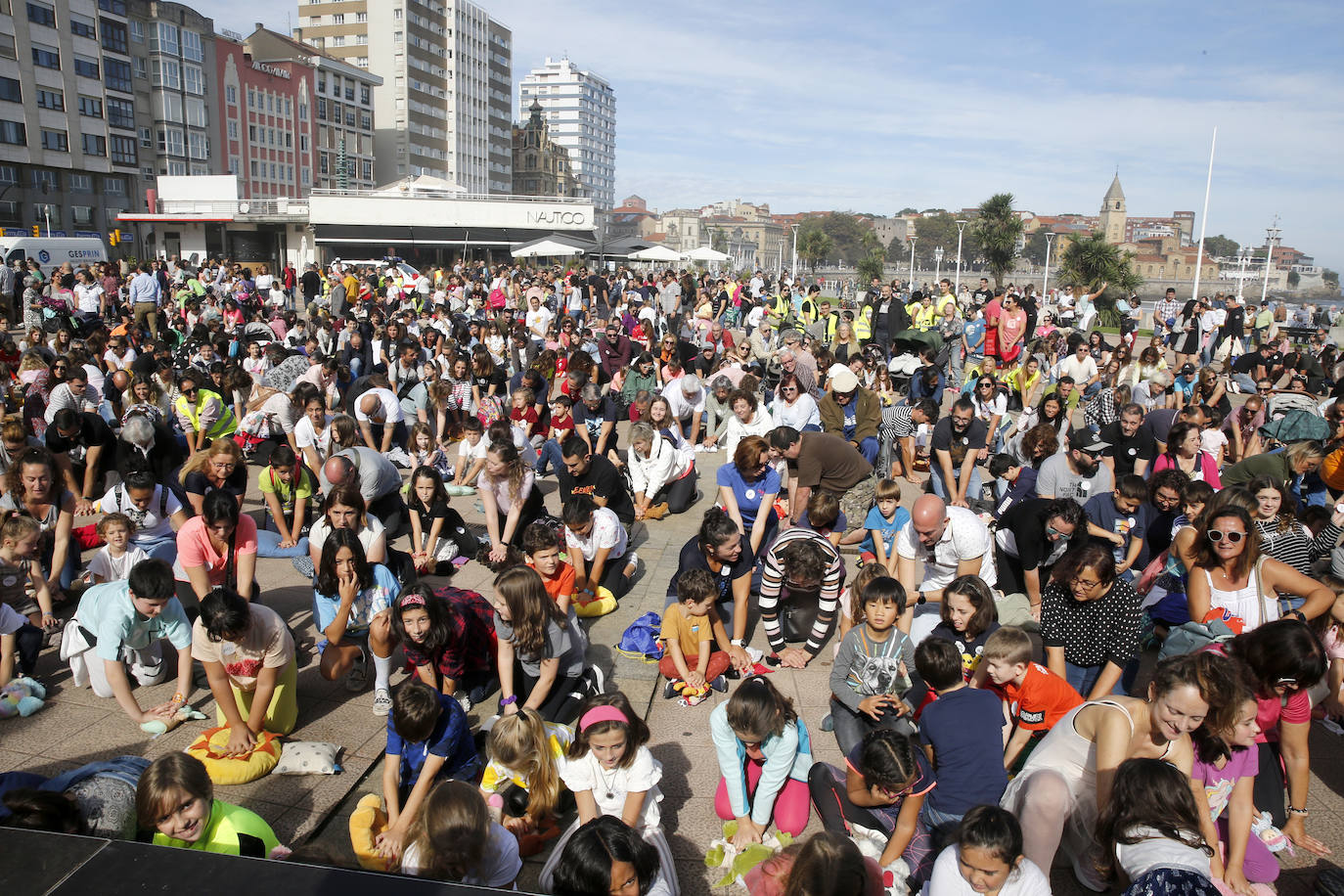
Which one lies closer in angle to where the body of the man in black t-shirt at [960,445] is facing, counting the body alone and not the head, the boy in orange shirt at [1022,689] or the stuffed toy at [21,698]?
the boy in orange shirt

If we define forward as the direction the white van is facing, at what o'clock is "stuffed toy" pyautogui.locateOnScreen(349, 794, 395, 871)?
The stuffed toy is roughly at 9 o'clock from the white van.

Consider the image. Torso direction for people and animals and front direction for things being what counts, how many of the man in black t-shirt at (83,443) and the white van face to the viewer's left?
1

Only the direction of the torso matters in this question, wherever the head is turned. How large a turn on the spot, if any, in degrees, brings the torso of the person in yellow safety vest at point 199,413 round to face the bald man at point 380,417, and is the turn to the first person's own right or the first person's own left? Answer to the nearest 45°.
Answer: approximately 135° to the first person's own left

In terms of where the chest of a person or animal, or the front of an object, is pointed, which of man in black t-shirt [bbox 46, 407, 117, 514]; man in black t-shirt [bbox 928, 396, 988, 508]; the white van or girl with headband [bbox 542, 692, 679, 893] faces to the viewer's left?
the white van

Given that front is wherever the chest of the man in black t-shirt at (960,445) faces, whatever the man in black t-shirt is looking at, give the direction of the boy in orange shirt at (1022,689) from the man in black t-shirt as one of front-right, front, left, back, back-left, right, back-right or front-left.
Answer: front

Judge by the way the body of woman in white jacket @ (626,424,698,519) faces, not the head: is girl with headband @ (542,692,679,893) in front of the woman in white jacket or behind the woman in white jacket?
in front

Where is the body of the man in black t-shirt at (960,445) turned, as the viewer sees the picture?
toward the camera

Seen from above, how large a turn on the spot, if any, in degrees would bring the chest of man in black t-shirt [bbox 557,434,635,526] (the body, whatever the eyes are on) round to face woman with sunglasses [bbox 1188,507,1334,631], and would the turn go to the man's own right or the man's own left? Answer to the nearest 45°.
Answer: approximately 90° to the man's own left

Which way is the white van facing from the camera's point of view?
to the viewer's left

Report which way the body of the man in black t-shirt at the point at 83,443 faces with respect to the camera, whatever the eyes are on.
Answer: toward the camera

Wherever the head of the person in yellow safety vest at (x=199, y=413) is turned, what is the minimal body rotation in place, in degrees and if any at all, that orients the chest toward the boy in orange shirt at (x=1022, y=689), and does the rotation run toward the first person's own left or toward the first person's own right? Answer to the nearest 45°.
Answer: approximately 90° to the first person's own left

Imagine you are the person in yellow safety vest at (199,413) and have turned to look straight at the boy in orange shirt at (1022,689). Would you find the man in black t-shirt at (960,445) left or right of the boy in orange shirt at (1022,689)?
left
